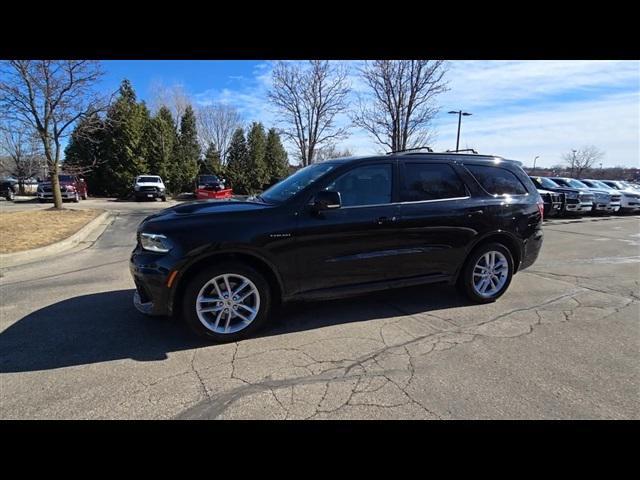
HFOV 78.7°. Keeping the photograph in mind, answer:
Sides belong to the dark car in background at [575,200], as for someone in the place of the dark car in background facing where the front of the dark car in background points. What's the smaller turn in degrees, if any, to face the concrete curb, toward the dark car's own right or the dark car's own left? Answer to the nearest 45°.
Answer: approximately 90° to the dark car's own right

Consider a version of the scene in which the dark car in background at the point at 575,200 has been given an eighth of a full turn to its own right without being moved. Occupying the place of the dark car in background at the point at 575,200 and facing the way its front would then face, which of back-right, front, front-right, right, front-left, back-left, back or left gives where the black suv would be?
front
